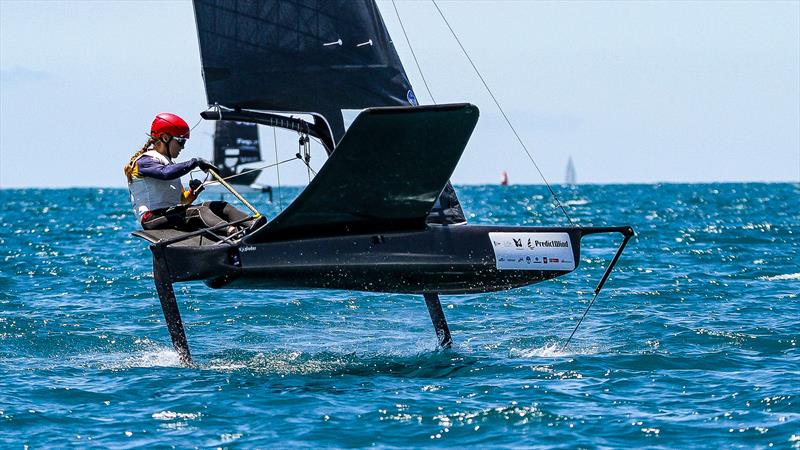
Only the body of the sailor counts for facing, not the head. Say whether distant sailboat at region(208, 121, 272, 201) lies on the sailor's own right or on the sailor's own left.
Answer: on the sailor's own left

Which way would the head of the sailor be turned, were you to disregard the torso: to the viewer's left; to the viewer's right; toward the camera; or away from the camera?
to the viewer's right

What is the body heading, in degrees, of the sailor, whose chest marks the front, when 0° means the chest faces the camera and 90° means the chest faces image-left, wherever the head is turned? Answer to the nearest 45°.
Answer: approximately 270°
